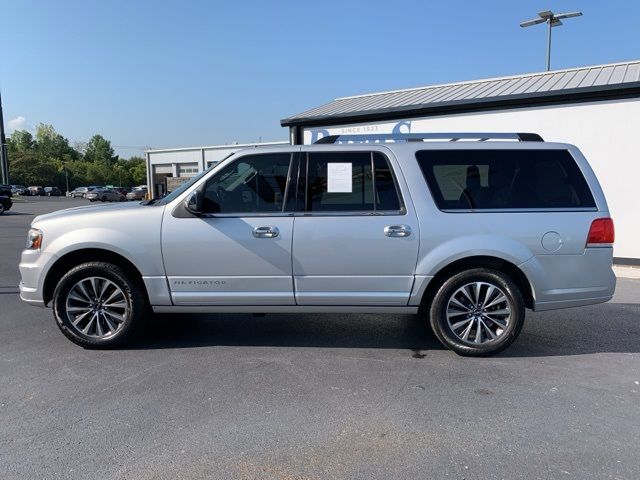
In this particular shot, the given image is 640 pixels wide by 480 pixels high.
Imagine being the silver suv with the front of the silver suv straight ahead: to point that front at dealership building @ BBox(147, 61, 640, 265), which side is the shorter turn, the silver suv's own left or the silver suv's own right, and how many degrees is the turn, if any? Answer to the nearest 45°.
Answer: approximately 135° to the silver suv's own right

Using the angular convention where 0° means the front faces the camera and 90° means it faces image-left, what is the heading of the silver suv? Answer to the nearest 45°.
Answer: approximately 90°

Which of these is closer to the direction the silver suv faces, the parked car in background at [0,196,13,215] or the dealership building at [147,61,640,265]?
the parked car in background

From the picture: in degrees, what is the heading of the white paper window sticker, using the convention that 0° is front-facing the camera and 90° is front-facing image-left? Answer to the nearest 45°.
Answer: approximately 0°

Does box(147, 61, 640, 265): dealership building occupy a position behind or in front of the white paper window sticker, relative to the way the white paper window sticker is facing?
behind

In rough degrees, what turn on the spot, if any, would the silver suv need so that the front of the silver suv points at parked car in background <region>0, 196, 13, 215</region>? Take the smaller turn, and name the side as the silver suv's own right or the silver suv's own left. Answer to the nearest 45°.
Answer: approximately 45° to the silver suv's own right

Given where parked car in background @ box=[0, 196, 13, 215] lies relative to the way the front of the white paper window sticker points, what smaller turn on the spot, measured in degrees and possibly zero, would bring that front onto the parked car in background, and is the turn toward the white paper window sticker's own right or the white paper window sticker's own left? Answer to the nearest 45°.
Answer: approximately 135° to the white paper window sticker's own right
